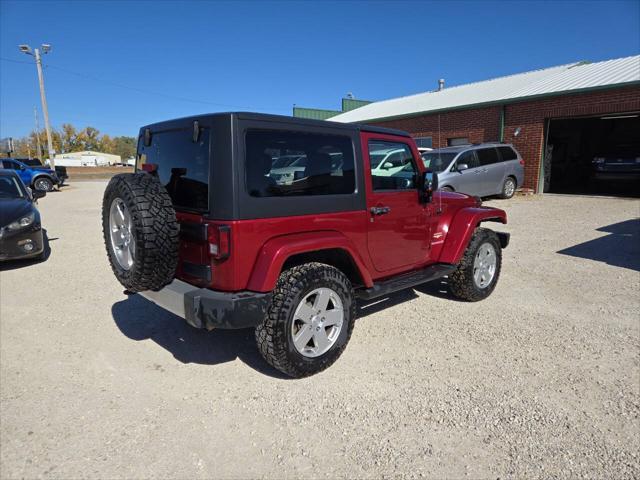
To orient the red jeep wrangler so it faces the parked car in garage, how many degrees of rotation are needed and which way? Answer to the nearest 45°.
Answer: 0° — it already faces it

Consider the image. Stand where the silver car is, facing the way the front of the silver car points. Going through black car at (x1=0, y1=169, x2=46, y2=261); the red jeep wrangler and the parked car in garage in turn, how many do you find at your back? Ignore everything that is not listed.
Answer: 1

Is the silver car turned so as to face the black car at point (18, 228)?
yes

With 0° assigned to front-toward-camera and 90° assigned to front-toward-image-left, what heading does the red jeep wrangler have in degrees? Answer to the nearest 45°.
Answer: approximately 225°

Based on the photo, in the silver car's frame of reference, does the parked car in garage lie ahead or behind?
behind

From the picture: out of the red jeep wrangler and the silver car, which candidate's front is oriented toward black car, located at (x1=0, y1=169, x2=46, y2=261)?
the silver car

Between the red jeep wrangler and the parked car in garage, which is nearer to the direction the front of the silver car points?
the red jeep wrangler

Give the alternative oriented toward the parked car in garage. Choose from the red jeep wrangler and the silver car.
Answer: the red jeep wrangler

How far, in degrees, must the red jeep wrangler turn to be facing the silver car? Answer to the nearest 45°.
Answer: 0° — it already faces it

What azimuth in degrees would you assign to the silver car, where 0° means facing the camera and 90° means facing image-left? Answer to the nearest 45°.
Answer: approximately 45°

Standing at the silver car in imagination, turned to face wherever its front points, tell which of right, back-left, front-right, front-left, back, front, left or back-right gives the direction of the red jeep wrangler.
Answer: front-left
